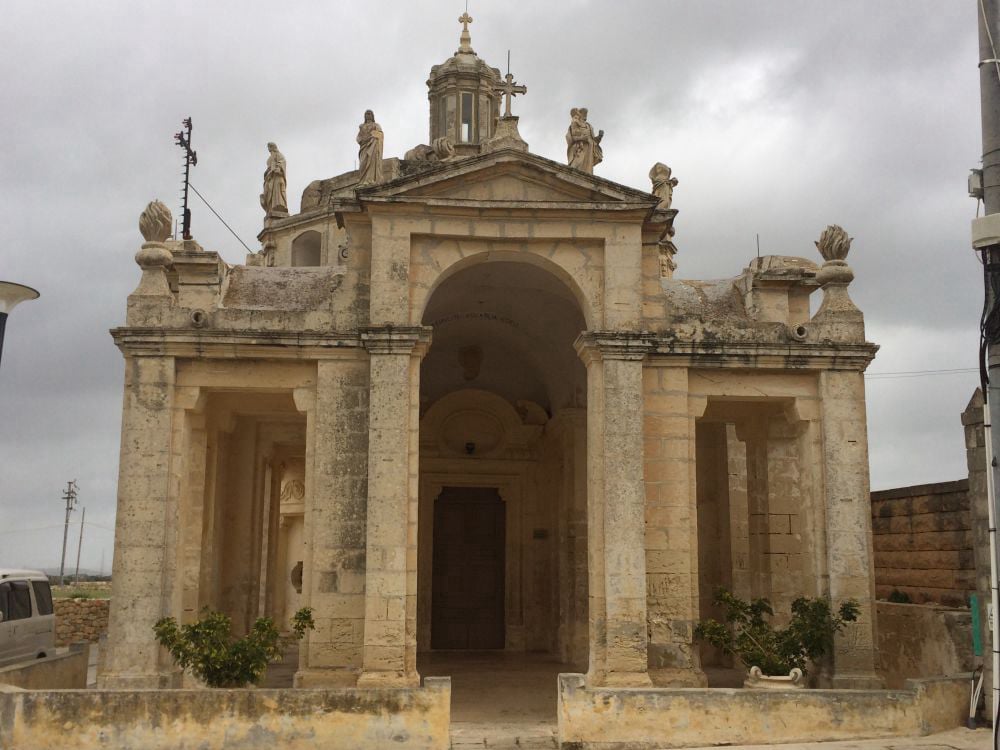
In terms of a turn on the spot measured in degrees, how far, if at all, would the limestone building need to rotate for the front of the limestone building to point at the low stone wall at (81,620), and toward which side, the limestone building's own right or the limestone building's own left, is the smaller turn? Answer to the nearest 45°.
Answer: approximately 135° to the limestone building's own right

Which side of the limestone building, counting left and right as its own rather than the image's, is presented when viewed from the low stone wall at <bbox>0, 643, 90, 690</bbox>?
right

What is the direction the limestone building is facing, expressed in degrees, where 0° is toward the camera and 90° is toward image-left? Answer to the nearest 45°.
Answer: approximately 0°

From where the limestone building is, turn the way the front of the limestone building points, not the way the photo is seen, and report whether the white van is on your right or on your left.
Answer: on your right

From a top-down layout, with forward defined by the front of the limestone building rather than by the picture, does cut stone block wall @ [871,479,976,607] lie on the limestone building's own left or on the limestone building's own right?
on the limestone building's own left

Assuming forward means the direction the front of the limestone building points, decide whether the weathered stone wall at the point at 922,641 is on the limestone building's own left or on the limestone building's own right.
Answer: on the limestone building's own left
